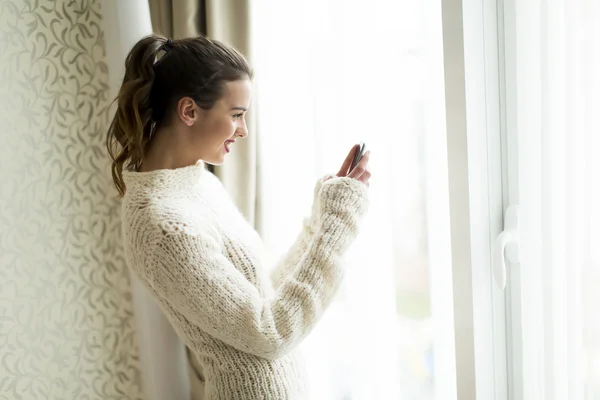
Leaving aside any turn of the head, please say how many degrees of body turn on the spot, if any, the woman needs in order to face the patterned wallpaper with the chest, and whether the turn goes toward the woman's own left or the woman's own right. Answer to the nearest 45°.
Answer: approximately 135° to the woman's own left

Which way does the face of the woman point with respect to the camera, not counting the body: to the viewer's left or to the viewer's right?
to the viewer's right

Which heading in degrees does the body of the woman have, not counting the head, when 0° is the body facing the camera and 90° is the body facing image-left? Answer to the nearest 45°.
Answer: approximately 270°
